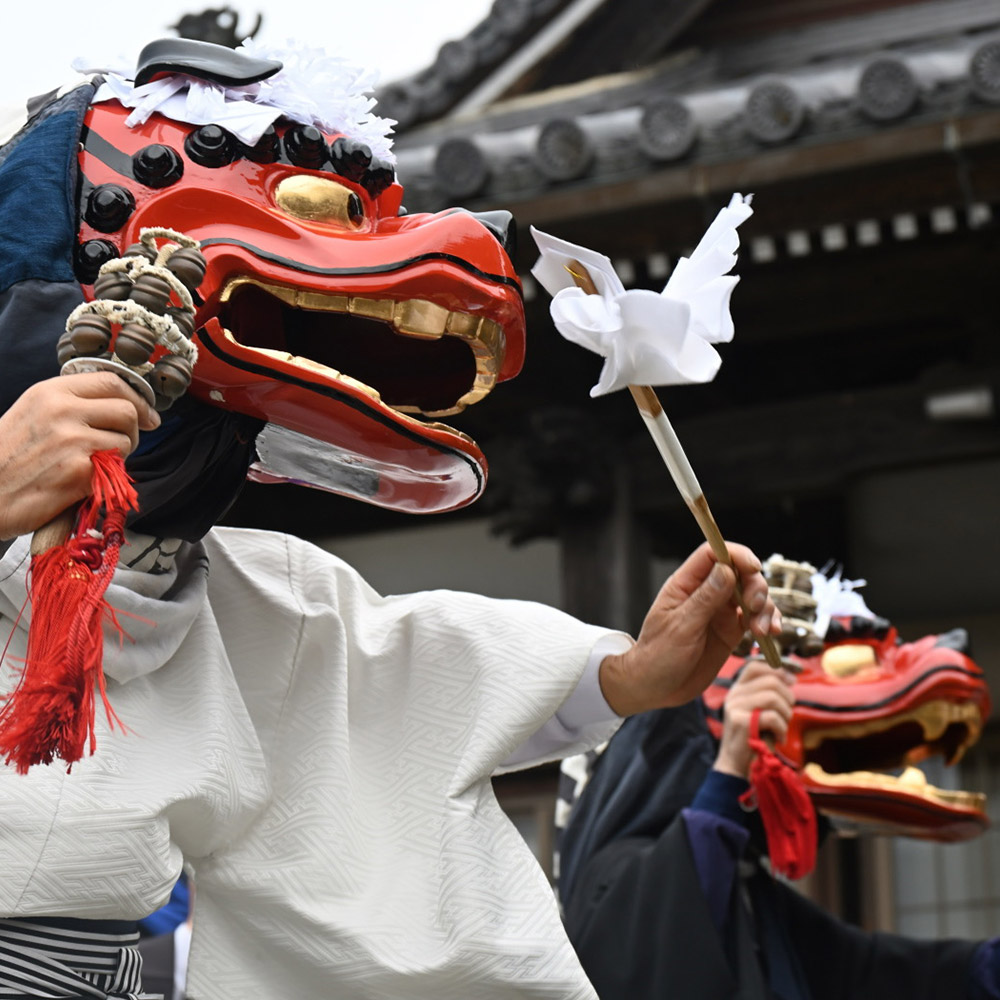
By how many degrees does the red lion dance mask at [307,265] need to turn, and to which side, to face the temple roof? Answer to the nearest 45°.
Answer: approximately 45° to its left

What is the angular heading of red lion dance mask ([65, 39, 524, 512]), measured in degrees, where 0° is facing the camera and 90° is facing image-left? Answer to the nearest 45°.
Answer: approximately 270°
